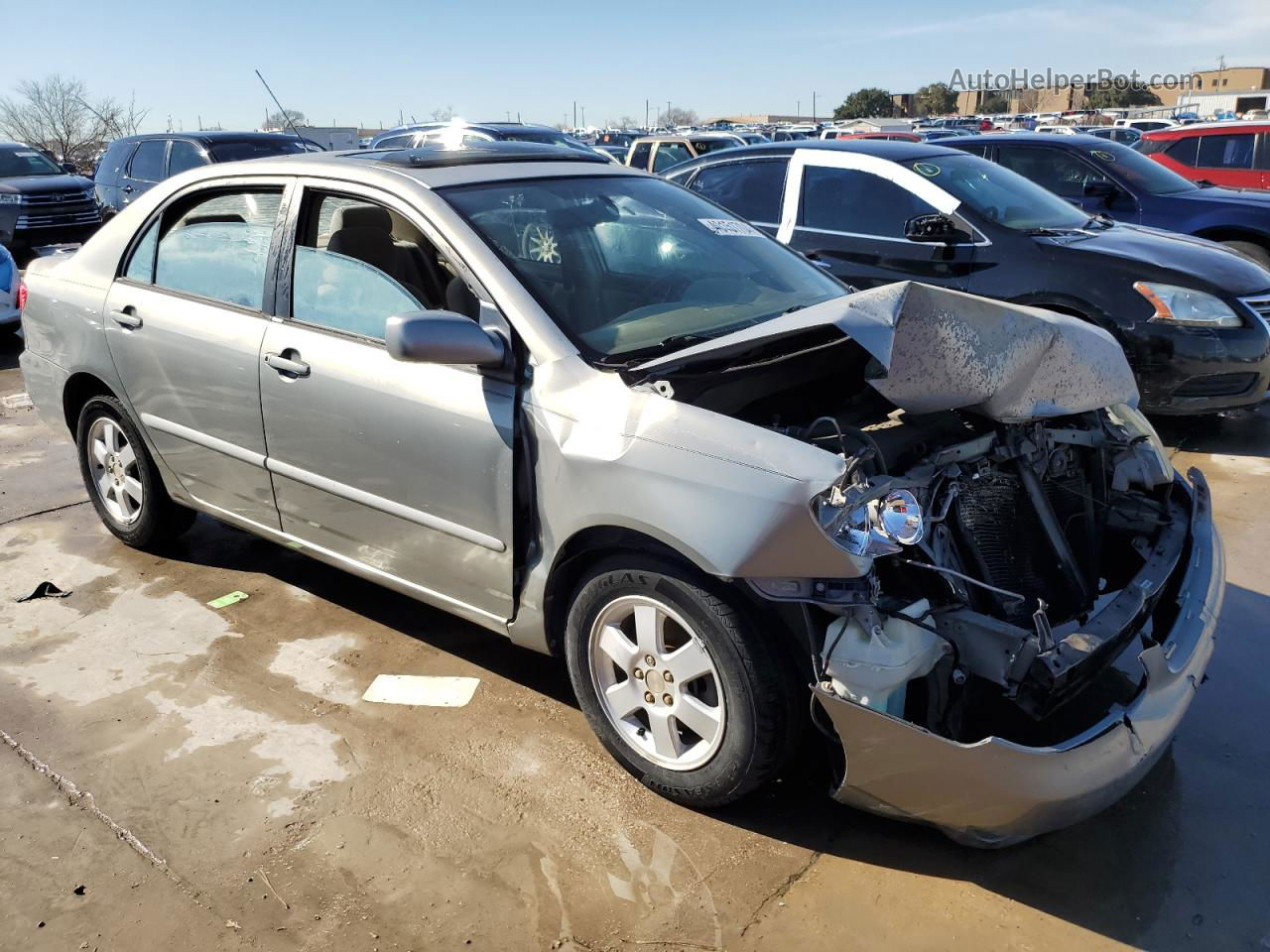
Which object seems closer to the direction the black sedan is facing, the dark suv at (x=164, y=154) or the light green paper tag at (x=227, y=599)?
the light green paper tag

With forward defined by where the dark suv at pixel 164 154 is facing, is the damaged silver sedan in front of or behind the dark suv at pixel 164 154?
in front

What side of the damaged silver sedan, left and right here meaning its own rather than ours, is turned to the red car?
left

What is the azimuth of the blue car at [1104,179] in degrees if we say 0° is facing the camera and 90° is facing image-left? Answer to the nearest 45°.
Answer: approximately 315°

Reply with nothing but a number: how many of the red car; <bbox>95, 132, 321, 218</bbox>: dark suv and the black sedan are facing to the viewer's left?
0

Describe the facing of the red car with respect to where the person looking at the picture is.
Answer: facing to the right of the viewer

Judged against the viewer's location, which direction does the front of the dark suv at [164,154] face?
facing the viewer and to the right of the viewer

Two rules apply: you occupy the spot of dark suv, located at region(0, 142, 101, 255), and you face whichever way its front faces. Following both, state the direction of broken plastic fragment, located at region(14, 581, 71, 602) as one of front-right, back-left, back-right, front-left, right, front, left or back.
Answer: front-right

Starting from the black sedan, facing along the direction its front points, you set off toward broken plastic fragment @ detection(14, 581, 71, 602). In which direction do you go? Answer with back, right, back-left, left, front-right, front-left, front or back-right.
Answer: right

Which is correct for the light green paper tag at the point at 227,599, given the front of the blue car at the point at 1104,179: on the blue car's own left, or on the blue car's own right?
on the blue car's own right

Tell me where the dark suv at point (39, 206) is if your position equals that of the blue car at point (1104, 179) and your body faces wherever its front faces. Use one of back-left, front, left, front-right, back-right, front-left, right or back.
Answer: back-right
